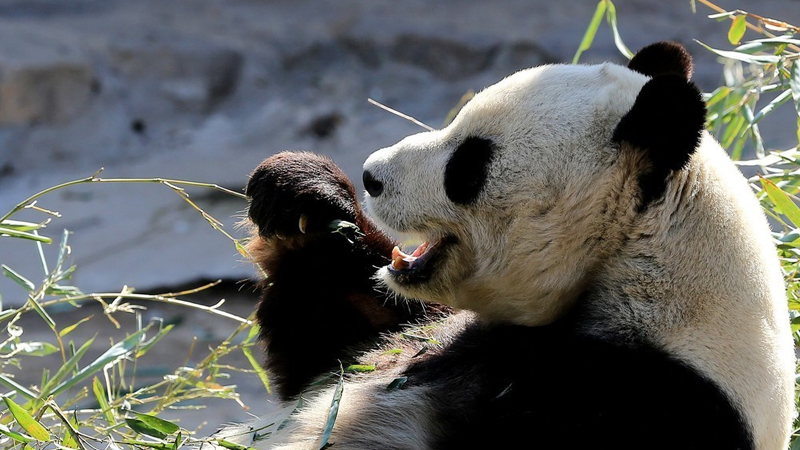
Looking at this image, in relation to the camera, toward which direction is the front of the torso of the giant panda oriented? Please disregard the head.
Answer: to the viewer's left
